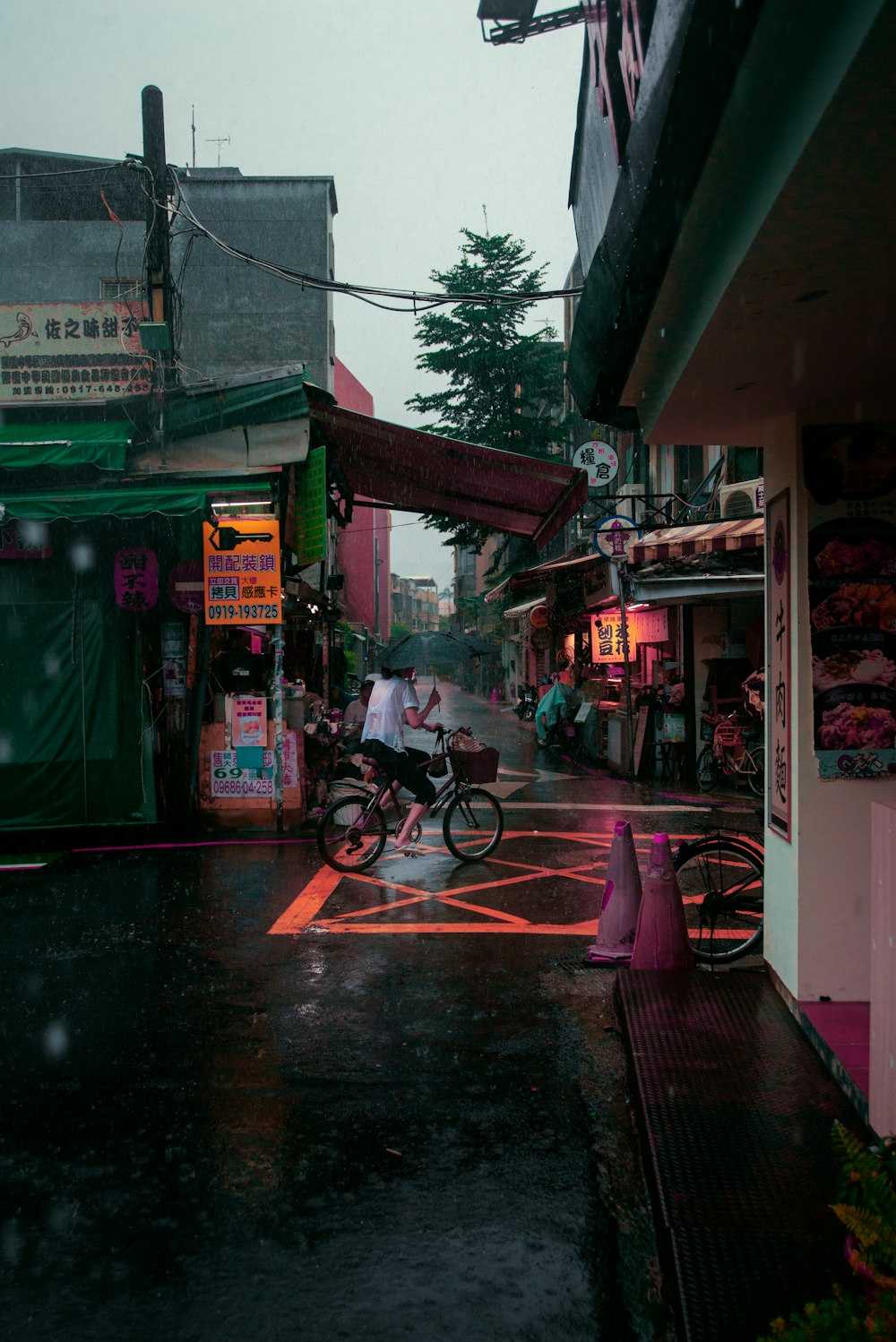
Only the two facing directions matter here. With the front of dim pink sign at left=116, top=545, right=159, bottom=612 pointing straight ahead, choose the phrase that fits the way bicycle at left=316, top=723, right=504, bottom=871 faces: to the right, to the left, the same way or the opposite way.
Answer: to the left

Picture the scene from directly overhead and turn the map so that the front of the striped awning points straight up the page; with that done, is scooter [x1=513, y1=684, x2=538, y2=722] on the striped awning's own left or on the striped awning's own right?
on the striped awning's own right

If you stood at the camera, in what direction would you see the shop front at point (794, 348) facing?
facing to the left of the viewer

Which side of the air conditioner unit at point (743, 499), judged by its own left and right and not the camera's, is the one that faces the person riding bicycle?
front

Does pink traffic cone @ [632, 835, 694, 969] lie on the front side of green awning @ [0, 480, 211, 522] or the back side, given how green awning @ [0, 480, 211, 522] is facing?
on the front side

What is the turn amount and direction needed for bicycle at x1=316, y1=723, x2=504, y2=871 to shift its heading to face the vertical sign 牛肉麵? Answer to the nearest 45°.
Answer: approximately 45° to its right

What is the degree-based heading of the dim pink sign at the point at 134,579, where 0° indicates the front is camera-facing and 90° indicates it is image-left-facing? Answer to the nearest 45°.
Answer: approximately 0°

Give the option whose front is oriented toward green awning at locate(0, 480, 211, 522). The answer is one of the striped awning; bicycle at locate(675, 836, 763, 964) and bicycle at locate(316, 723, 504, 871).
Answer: the striped awning

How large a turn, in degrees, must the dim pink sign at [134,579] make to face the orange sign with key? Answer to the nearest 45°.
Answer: approximately 45° to its left

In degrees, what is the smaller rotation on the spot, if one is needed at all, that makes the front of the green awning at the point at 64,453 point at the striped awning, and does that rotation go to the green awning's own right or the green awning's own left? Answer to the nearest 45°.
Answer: approximately 90° to the green awning's own left
